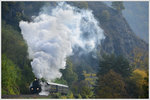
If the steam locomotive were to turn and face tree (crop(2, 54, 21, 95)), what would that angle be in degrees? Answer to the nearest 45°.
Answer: approximately 45° to its right

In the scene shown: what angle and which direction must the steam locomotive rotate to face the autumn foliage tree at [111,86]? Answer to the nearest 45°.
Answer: approximately 135° to its left

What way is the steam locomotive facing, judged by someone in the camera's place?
facing the viewer and to the left of the viewer

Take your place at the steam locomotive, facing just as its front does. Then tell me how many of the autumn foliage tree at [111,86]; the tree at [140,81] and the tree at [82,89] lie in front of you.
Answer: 0

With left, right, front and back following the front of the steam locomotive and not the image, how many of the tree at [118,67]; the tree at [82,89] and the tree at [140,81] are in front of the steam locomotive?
0

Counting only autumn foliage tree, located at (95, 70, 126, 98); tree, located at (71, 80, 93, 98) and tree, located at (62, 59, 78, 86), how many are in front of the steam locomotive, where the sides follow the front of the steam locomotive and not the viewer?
0

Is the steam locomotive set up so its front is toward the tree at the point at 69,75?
no

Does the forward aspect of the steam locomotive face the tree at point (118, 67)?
no

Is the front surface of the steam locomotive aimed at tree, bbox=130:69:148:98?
no

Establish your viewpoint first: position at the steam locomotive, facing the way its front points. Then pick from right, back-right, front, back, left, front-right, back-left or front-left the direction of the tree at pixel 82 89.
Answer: back

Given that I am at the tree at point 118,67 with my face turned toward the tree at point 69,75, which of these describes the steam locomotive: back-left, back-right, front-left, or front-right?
front-left
